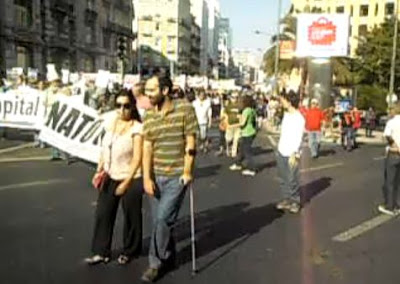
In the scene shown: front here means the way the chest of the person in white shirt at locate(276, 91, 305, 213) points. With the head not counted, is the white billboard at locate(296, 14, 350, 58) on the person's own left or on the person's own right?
on the person's own right

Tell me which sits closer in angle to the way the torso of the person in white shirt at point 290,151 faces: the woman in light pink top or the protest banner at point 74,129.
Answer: the protest banner

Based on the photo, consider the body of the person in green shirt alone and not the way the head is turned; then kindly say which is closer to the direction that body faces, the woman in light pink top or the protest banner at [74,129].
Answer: the protest banner

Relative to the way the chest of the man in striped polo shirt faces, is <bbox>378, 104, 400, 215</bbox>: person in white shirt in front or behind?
behind

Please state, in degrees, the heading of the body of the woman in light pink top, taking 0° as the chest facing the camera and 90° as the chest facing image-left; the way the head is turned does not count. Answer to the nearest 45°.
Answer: approximately 45°

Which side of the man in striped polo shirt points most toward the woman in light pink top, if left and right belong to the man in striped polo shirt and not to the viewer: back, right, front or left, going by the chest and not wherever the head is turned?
right

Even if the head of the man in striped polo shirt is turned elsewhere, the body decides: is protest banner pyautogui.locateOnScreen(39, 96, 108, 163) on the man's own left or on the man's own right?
on the man's own right

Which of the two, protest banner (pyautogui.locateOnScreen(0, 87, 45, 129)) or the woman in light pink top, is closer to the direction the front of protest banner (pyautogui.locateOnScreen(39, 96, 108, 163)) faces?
the woman in light pink top

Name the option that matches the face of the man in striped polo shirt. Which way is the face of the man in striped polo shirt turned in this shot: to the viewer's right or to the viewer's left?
to the viewer's left

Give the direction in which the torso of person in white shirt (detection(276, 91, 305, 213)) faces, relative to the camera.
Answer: to the viewer's left

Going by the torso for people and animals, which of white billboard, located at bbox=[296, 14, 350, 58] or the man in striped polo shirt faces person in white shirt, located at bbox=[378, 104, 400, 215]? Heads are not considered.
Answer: the white billboard
